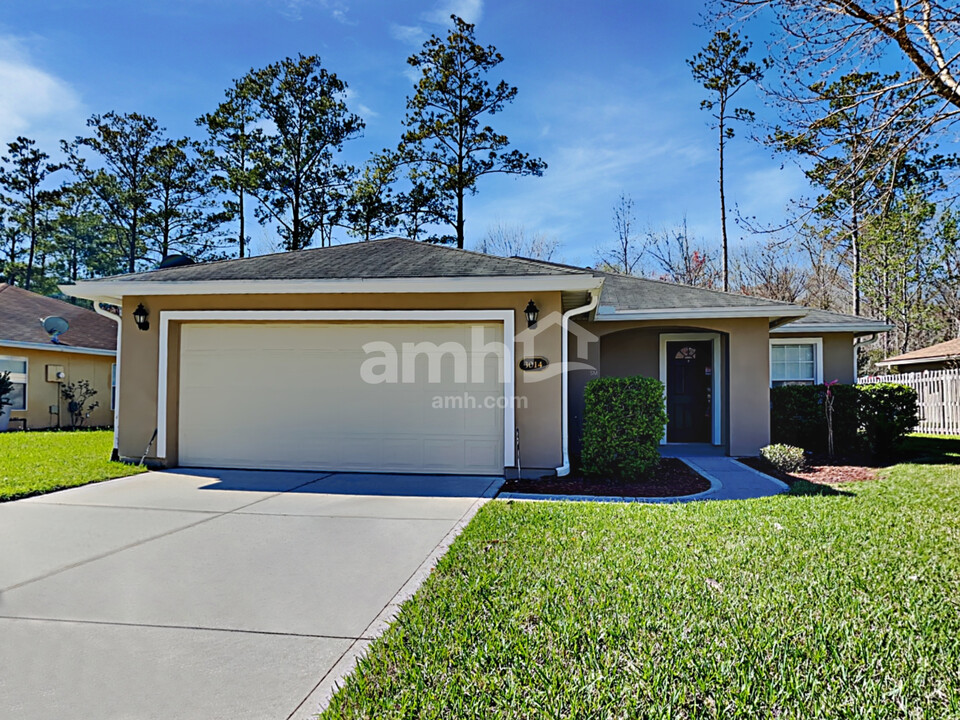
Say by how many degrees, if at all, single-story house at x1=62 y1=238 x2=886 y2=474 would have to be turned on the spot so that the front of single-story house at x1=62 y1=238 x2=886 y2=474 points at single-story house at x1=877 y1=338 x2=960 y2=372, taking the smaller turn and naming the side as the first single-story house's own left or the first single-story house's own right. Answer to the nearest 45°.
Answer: approximately 135° to the first single-story house's own left

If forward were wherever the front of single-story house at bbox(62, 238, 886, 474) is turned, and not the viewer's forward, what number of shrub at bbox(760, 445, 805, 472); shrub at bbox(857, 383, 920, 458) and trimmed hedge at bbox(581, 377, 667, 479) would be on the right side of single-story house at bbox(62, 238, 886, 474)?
0

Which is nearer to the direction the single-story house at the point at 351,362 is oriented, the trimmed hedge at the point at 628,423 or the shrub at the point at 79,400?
the trimmed hedge

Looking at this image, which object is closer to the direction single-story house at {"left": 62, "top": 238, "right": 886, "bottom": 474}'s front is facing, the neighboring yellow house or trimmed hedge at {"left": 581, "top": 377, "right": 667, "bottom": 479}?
the trimmed hedge

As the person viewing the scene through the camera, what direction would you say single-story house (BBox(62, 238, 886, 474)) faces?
facing the viewer

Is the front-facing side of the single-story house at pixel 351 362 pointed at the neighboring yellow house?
no

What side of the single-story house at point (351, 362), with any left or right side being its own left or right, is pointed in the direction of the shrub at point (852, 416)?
left

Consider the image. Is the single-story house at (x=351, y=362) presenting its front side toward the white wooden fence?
no

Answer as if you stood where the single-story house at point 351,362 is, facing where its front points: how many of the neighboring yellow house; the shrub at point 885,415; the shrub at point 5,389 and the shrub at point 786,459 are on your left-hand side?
2

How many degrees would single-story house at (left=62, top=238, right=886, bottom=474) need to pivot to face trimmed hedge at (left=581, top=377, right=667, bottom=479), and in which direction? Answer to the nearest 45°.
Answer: approximately 90° to its left

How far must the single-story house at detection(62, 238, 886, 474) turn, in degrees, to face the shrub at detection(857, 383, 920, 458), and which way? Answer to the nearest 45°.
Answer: approximately 90° to its left

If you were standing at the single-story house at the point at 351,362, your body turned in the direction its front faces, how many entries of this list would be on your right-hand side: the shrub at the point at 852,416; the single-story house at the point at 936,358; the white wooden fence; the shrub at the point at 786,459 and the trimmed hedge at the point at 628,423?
0

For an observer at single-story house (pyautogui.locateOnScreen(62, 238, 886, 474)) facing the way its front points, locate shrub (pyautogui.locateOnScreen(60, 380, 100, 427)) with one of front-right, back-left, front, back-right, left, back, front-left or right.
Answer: back-right

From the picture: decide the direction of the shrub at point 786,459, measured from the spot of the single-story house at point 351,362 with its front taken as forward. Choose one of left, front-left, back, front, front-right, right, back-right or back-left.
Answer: left

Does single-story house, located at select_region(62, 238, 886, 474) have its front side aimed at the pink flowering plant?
no
